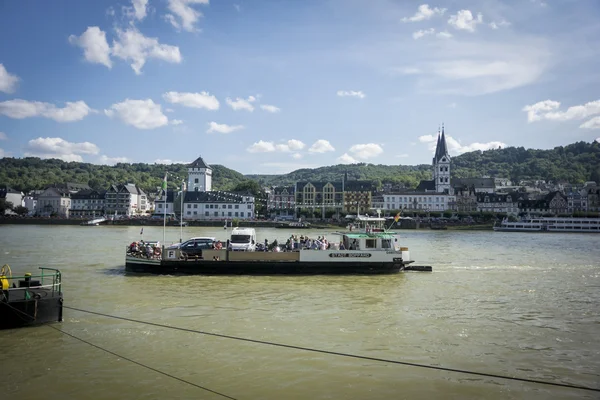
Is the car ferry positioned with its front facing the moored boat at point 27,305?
no

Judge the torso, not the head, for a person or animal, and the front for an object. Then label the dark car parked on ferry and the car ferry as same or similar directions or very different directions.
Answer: same or similar directions
